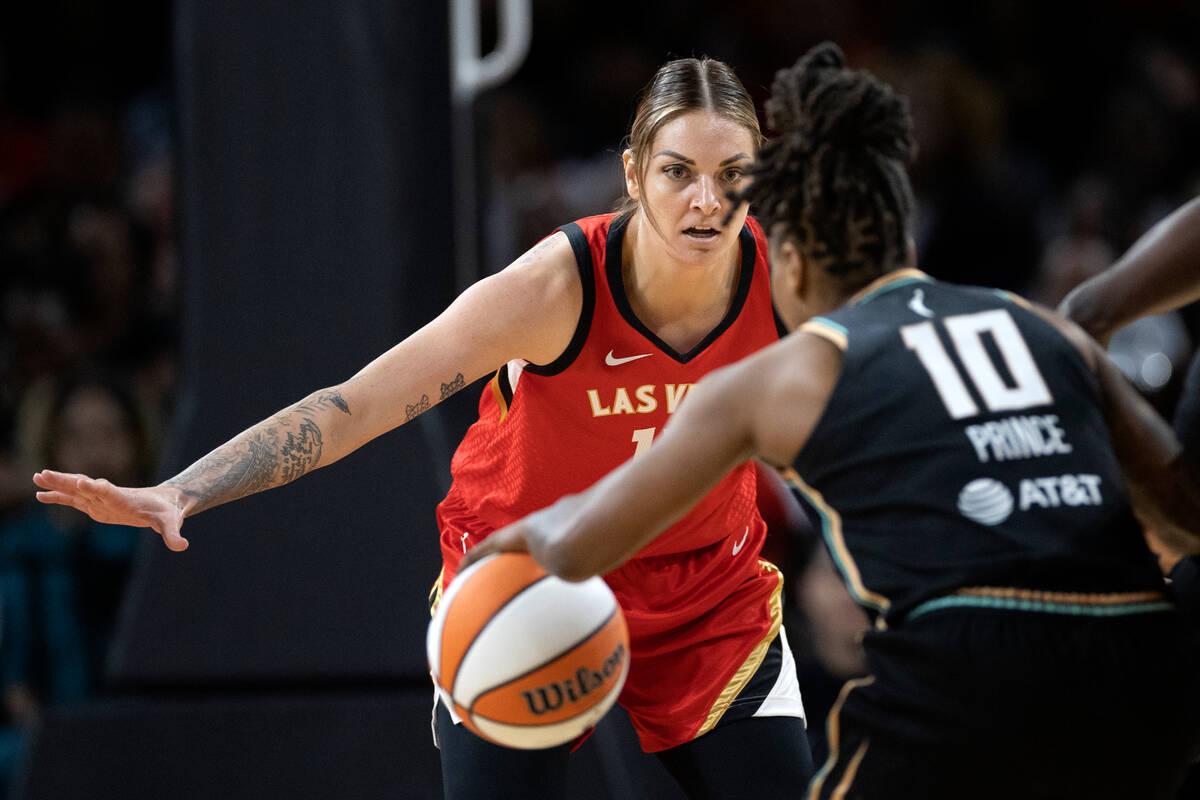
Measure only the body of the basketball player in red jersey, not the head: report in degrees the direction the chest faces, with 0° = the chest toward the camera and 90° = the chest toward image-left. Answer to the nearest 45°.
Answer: approximately 0°

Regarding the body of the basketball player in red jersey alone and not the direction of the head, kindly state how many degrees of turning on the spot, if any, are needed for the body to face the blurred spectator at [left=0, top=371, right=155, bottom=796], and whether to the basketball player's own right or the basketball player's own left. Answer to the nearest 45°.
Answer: approximately 135° to the basketball player's own right

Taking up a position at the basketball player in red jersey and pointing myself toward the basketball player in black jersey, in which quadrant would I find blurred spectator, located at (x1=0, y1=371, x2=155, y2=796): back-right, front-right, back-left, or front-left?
back-right

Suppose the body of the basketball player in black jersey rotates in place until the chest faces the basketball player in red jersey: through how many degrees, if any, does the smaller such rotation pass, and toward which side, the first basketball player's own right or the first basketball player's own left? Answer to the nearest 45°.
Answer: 0° — they already face them

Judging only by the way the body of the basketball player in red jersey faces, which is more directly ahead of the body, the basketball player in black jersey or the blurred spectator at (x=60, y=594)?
the basketball player in black jersey

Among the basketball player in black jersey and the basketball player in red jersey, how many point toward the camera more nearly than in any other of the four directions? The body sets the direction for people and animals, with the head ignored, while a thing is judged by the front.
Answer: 1

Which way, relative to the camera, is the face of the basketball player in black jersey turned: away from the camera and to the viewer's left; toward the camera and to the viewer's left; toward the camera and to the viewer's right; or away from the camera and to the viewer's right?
away from the camera and to the viewer's left
